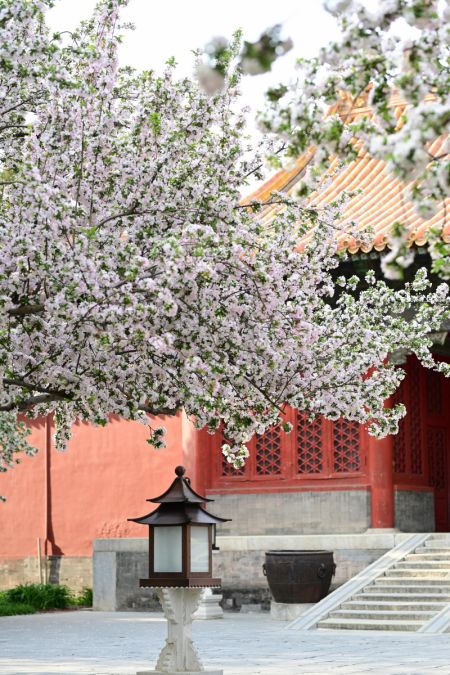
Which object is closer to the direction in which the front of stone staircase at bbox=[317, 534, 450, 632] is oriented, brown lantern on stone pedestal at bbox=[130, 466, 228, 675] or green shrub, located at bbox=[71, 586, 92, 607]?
the brown lantern on stone pedestal

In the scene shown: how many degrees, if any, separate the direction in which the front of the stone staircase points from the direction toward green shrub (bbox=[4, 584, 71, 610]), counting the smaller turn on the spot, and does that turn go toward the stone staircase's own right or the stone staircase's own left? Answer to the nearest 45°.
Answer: approximately 90° to the stone staircase's own right

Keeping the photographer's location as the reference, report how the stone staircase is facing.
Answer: facing the viewer and to the left of the viewer

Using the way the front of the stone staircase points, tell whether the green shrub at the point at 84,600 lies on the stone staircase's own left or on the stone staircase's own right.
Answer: on the stone staircase's own right

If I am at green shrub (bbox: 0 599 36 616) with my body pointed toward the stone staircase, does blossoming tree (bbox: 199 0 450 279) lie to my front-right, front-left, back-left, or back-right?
front-right

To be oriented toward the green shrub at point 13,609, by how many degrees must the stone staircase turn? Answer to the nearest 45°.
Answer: approximately 90° to its right

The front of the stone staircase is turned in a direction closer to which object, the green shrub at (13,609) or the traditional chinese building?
the green shrub
